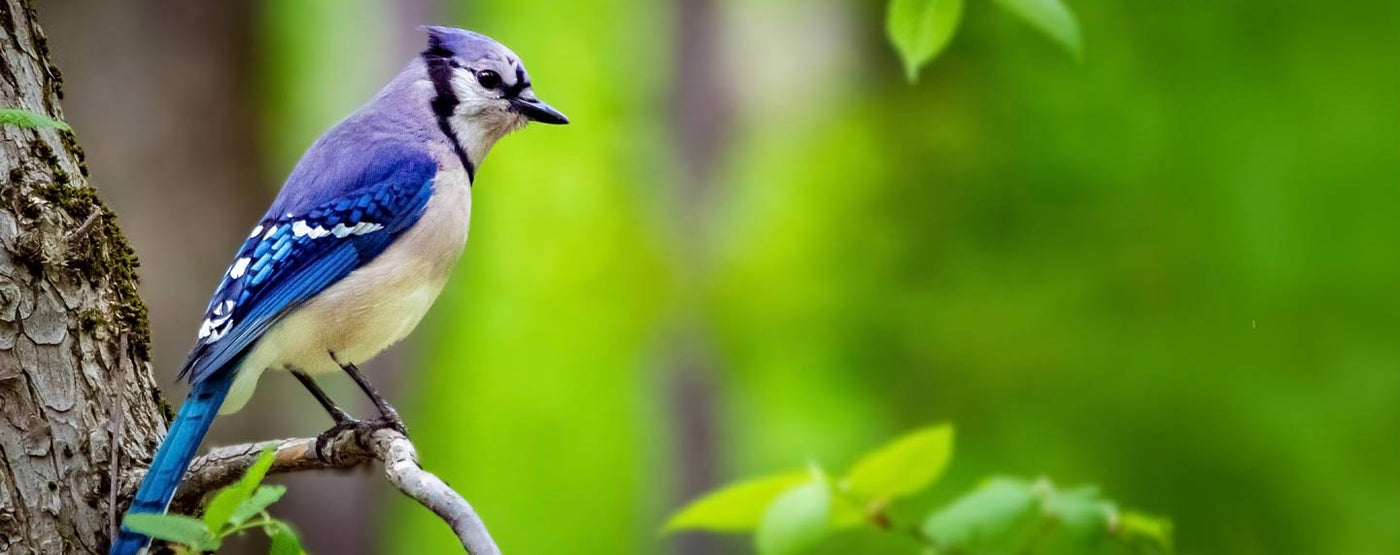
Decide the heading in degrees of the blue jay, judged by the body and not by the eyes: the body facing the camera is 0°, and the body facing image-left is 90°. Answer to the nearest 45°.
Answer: approximately 270°
